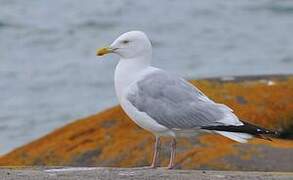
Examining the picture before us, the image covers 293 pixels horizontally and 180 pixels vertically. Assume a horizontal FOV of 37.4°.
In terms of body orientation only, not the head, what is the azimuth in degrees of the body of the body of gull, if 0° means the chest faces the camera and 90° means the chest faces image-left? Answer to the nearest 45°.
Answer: approximately 90°
